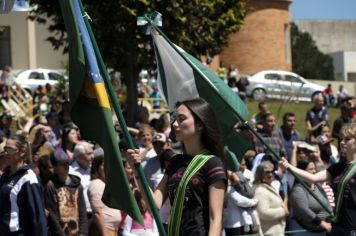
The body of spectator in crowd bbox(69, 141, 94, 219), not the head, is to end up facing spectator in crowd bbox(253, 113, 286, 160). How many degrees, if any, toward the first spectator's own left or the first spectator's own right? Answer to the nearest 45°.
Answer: approximately 90° to the first spectator's own left

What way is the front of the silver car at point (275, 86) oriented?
to the viewer's right

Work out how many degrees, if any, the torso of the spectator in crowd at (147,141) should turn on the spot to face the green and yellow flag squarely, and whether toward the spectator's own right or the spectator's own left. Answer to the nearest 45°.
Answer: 0° — they already face it

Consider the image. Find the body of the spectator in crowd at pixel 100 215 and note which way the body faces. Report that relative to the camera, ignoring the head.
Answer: to the viewer's right

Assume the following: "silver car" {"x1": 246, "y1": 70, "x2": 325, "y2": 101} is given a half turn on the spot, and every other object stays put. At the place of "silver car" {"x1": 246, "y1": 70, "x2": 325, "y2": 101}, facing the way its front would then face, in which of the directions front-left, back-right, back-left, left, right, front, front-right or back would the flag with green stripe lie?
left

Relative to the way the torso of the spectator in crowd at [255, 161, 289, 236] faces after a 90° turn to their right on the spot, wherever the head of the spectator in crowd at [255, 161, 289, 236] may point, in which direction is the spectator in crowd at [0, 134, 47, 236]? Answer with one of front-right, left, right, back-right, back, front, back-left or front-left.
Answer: front

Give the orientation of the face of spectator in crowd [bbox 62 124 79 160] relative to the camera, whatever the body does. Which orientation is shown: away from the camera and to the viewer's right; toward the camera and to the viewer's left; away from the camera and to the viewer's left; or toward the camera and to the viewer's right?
toward the camera and to the viewer's right
